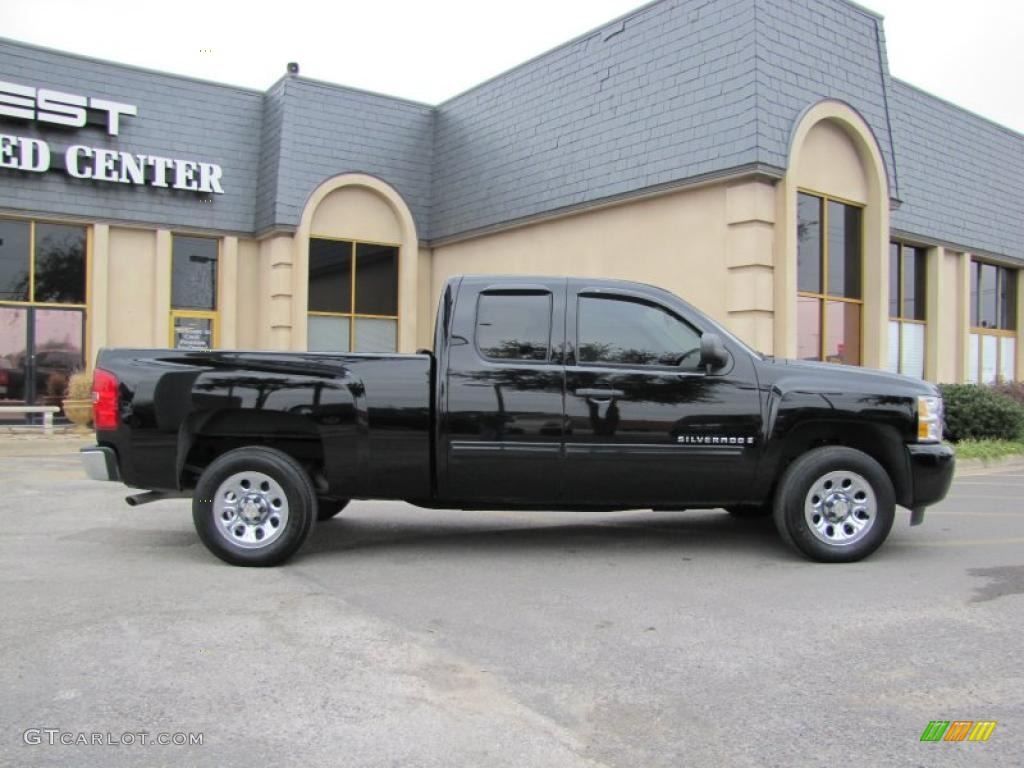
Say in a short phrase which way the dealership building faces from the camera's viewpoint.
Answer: facing the viewer and to the right of the viewer

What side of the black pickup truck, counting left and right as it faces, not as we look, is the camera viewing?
right

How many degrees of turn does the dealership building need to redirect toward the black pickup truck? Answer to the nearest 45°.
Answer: approximately 45° to its right

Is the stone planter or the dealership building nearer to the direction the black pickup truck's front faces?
the dealership building

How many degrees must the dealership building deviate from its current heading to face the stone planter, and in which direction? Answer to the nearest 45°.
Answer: approximately 135° to its right

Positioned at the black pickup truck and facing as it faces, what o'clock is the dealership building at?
The dealership building is roughly at 9 o'clock from the black pickup truck.

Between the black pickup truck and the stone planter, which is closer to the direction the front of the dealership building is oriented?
the black pickup truck

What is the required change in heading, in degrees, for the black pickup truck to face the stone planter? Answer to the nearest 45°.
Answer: approximately 135° to its left

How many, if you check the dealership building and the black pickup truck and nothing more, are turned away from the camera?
0
